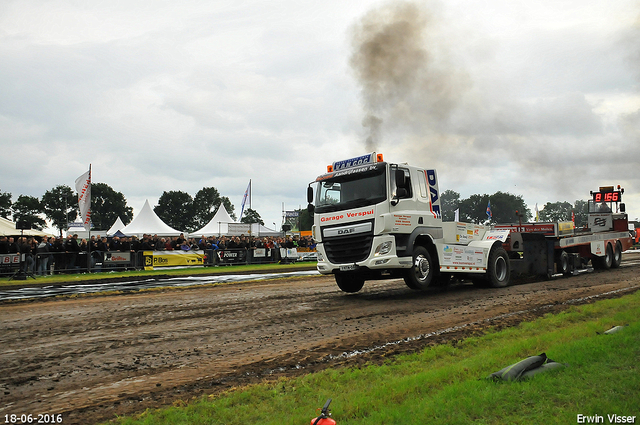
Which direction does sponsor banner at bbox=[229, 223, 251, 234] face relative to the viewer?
toward the camera

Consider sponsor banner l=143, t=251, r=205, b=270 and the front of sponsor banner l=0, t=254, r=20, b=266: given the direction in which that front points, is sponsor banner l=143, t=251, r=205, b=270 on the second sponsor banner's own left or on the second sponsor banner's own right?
on the second sponsor banner's own left

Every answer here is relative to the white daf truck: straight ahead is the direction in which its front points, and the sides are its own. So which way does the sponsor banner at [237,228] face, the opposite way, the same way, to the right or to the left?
to the left

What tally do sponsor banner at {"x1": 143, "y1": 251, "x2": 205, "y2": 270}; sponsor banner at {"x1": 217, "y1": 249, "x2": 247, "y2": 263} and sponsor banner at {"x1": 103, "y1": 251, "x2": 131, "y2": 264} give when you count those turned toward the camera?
3

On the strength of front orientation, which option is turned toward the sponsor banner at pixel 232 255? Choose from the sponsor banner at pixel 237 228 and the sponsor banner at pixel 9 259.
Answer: the sponsor banner at pixel 237 228

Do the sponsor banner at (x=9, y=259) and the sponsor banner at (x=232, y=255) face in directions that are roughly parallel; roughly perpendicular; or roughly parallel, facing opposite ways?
roughly parallel

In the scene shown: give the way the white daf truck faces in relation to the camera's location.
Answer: facing the viewer and to the left of the viewer

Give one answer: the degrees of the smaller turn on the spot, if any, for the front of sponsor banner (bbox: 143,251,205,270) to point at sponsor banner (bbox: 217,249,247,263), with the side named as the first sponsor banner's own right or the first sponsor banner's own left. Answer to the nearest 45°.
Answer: approximately 135° to the first sponsor banner's own left

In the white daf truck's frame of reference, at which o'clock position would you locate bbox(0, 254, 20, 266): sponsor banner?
The sponsor banner is roughly at 2 o'clock from the white daf truck.

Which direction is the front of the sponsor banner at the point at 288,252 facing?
toward the camera

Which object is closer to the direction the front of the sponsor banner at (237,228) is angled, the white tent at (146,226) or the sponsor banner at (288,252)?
the sponsor banner

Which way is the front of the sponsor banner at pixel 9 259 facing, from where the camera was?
facing the viewer

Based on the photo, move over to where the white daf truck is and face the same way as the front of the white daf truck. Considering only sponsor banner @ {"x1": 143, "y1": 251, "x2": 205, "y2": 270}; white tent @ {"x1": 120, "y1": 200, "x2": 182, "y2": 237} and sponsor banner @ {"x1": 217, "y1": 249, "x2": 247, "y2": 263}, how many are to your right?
3
